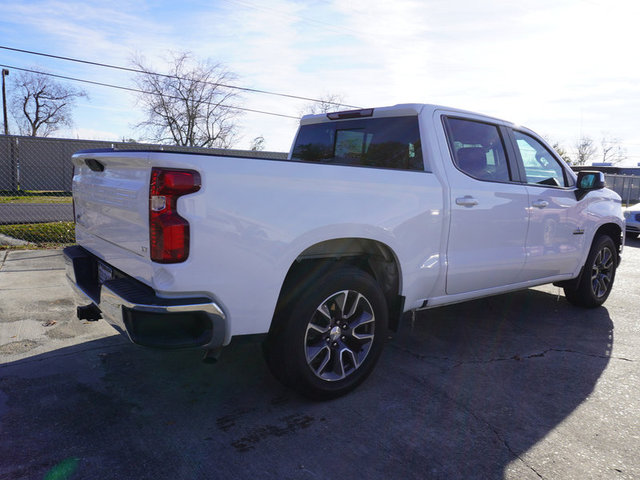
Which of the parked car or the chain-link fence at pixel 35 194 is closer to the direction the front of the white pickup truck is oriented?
the parked car

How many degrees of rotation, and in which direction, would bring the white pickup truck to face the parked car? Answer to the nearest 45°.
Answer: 0° — it already faces it

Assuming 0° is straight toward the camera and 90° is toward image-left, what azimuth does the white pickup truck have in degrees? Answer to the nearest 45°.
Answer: approximately 225°

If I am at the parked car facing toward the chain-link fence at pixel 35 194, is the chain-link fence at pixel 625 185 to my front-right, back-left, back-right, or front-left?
back-right

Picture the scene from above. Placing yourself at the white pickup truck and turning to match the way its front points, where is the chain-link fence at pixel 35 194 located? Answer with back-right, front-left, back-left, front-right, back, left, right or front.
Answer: left

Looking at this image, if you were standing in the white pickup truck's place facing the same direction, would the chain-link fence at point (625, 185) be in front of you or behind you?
in front
